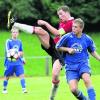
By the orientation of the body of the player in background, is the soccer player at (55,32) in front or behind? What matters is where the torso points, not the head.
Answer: in front

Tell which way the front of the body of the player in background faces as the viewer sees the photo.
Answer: toward the camera

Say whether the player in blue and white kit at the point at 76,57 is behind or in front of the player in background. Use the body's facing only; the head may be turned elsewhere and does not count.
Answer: in front
